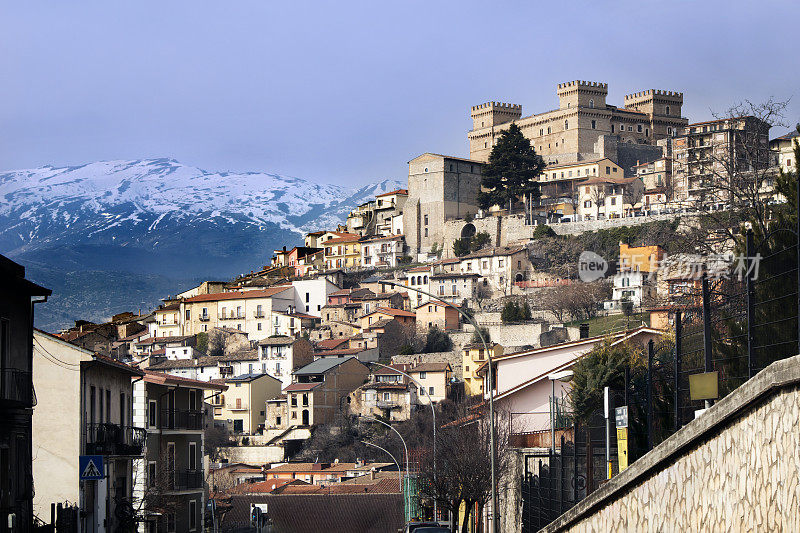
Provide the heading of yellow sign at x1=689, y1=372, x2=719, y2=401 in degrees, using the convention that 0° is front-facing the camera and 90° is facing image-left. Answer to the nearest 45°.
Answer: approximately 0°

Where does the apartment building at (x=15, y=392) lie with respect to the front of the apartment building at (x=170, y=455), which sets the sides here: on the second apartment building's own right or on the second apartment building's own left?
on the second apartment building's own right

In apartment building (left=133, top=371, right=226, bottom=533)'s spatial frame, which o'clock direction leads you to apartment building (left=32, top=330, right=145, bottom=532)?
apartment building (left=32, top=330, right=145, bottom=532) is roughly at 2 o'clock from apartment building (left=133, top=371, right=226, bottom=533).

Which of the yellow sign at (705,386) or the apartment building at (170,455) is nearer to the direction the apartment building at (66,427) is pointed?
the yellow sign

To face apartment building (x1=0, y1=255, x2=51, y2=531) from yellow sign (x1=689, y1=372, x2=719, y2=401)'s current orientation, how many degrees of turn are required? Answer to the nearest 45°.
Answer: approximately 135° to its right

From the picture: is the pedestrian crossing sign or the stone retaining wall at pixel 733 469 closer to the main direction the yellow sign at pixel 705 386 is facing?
the stone retaining wall

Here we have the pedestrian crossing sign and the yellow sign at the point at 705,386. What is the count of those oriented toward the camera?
2
